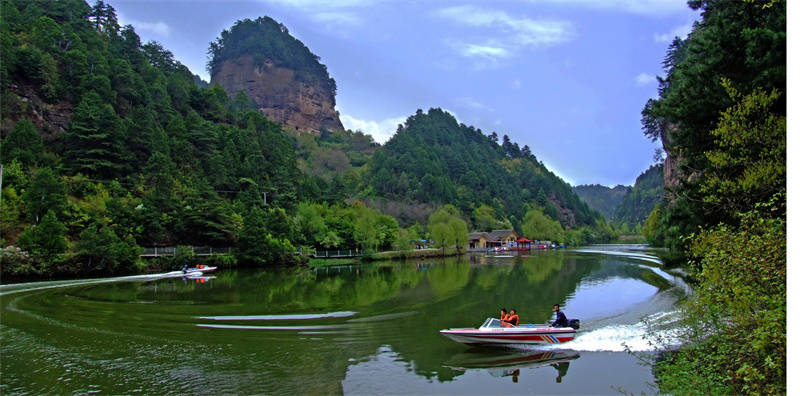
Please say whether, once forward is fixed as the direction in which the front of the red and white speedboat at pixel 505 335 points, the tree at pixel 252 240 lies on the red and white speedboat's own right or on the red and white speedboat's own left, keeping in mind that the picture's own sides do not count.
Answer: on the red and white speedboat's own right

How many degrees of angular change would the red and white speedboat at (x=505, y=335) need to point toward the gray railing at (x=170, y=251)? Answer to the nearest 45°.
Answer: approximately 45° to its right

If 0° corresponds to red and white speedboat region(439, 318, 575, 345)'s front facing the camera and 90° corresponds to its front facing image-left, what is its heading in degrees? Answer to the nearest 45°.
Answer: approximately 90°
